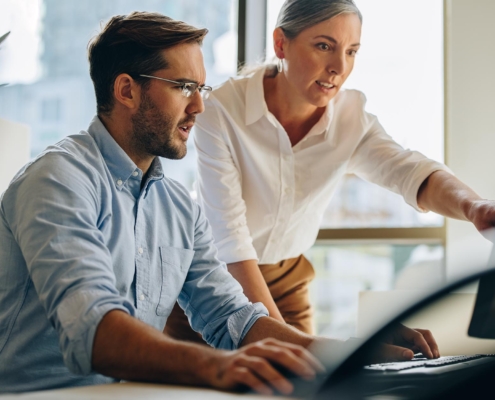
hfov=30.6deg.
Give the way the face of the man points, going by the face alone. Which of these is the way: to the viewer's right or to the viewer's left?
to the viewer's right

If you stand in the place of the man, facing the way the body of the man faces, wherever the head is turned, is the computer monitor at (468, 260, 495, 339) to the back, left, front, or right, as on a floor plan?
front

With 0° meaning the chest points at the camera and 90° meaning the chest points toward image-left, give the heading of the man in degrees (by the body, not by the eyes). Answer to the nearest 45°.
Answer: approximately 315°

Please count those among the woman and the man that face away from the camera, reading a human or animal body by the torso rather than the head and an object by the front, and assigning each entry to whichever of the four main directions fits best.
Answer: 0
